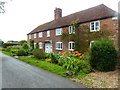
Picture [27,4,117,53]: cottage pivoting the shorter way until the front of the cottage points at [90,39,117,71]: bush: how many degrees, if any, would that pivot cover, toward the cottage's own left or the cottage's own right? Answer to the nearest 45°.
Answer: approximately 45° to the cottage's own left

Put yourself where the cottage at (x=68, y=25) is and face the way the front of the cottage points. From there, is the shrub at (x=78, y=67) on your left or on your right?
on your left

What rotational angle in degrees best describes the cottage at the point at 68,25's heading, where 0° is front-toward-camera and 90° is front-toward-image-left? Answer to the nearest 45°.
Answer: approximately 45°
